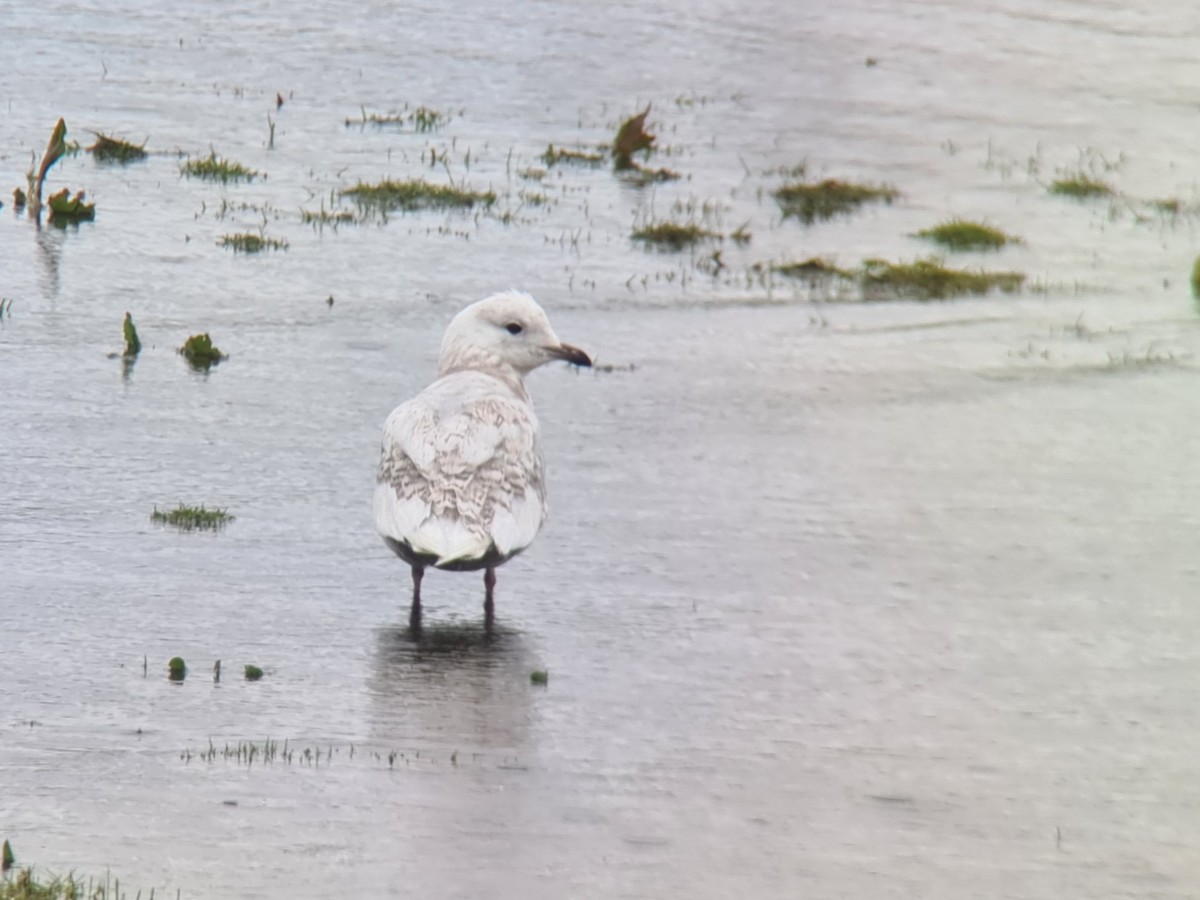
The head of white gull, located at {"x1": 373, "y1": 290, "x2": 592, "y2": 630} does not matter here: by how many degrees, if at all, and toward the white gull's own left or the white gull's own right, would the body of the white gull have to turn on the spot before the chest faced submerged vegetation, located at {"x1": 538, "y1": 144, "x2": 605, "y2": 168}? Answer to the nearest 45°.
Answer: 0° — it already faces it

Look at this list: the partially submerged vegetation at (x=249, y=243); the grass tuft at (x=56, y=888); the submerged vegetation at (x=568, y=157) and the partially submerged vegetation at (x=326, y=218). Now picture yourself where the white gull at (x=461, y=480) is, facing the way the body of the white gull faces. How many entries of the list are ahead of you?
3

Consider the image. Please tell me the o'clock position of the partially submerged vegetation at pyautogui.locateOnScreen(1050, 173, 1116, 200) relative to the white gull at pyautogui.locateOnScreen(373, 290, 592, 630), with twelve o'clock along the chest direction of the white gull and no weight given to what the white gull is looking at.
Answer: The partially submerged vegetation is roughly at 1 o'clock from the white gull.

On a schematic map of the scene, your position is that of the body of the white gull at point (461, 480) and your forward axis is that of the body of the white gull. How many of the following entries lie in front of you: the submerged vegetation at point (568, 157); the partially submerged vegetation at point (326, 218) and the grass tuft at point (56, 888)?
2

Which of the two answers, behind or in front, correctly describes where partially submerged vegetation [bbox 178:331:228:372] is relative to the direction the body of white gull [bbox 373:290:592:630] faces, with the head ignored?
in front

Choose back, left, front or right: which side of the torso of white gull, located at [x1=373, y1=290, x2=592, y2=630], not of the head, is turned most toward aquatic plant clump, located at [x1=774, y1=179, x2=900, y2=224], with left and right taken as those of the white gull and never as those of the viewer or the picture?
front

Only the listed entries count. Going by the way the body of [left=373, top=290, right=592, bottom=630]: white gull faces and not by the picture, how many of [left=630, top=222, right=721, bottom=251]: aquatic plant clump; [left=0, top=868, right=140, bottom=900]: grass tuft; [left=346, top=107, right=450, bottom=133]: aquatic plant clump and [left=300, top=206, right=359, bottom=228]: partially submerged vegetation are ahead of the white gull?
3

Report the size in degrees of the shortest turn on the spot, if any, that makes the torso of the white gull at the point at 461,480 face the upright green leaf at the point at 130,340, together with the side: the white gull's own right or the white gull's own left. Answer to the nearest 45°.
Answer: approximately 45° to the white gull's own left

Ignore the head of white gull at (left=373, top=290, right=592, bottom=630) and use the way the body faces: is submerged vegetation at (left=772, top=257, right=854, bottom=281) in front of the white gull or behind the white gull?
in front

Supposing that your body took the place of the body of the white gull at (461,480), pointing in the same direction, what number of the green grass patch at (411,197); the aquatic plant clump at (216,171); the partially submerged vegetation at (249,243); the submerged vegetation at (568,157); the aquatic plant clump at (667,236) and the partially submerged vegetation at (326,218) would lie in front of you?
6

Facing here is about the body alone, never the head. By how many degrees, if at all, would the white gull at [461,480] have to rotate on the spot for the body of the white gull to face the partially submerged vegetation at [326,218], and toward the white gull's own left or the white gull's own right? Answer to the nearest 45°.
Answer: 0° — it already faces it

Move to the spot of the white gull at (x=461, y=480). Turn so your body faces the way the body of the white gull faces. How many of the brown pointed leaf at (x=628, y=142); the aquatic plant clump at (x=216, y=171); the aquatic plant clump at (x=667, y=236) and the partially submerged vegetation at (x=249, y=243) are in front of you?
4

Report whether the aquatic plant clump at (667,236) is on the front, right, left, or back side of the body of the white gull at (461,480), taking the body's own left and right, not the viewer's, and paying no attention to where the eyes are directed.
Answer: front

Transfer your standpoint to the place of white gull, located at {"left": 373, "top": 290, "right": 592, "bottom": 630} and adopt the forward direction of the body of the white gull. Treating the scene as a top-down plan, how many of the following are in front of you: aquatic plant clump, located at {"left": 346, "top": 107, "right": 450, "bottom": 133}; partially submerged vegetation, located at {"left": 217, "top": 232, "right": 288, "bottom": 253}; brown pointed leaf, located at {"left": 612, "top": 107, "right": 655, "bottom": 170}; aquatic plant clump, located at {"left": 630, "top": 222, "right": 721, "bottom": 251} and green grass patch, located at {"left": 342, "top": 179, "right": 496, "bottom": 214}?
5

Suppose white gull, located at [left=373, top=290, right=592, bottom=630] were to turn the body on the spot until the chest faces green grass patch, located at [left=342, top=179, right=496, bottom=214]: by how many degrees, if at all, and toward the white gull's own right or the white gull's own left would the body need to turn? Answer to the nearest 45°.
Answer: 0° — it already faces it

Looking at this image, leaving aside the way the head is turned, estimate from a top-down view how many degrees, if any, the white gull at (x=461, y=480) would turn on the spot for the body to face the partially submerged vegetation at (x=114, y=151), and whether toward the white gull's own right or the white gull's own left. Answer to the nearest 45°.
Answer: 0° — it already faces it

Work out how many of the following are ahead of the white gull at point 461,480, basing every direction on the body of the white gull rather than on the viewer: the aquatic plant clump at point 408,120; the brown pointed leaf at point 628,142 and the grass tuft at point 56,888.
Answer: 2

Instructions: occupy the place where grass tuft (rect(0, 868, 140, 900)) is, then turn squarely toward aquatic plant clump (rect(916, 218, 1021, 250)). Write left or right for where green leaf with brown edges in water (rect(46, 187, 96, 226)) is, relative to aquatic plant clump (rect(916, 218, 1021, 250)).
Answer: left

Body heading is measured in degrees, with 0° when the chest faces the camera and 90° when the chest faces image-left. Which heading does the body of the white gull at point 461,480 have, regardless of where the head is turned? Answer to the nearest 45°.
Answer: approximately 180°

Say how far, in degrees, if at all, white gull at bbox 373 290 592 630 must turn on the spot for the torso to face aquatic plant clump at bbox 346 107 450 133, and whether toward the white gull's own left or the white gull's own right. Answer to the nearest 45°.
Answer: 0° — it already faces it
